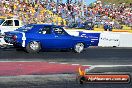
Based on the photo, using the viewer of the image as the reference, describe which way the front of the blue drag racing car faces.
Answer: facing away from the viewer and to the right of the viewer
